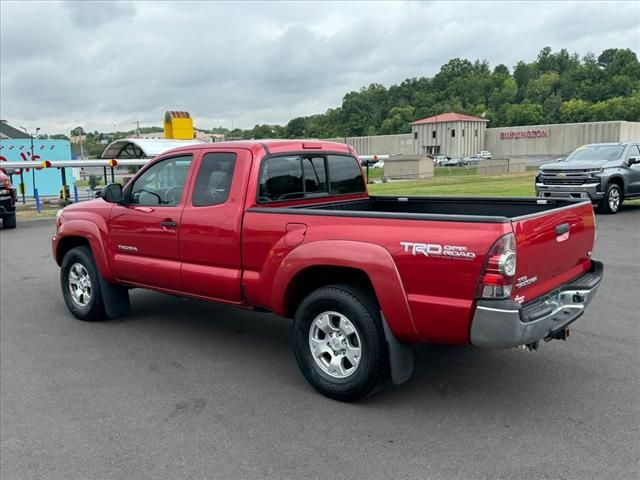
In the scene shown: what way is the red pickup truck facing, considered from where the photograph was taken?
facing away from the viewer and to the left of the viewer

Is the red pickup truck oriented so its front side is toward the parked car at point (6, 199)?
yes

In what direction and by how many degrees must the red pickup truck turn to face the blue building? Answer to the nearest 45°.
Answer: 0° — it already faces it
